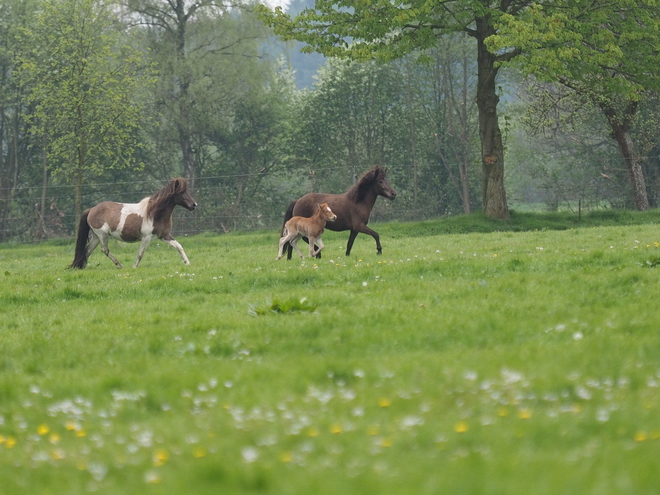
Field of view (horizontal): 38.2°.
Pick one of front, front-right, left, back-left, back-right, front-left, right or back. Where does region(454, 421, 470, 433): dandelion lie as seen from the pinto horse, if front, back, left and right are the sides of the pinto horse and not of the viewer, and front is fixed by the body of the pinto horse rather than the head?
right

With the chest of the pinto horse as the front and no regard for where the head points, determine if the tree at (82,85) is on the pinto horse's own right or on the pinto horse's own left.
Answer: on the pinto horse's own left

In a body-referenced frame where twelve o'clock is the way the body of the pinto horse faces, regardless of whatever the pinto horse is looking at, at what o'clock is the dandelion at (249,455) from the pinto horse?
The dandelion is roughly at 3 o'clock from the pinto horse.

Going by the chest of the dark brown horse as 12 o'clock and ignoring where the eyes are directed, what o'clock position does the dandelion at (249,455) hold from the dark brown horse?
The dandelion is roughly at 3 o'clock from the dark brown horse.

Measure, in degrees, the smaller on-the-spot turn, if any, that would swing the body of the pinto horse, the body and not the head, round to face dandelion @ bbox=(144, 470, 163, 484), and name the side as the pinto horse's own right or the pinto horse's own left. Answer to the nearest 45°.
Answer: approximately 90° to the pinto horse's own right

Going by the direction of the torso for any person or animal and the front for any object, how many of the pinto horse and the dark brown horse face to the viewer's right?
2

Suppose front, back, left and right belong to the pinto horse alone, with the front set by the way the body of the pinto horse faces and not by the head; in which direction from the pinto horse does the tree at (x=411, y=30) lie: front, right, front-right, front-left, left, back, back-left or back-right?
front-left

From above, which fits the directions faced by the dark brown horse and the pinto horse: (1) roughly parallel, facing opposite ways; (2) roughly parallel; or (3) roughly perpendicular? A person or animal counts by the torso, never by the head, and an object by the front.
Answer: roughly parallel

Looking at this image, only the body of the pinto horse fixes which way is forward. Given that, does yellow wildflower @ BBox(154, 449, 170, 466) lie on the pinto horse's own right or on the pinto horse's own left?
on the pinto horse's own right

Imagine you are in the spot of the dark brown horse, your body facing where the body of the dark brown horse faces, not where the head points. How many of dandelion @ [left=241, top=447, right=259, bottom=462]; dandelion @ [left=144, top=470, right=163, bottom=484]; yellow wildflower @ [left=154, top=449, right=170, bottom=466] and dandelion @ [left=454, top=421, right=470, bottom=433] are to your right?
4

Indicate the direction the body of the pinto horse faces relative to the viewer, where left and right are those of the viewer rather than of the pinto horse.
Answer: facing to the right of the viewer

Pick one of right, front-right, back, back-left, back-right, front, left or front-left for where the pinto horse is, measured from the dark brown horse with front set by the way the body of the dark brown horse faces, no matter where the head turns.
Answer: back

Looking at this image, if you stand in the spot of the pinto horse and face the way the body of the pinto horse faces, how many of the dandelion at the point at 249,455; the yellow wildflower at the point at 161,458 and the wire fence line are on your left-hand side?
1

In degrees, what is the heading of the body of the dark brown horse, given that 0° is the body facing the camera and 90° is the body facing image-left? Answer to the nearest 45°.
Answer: approximately 270°

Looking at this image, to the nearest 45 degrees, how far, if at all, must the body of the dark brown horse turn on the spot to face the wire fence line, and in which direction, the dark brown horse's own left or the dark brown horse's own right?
approximately 90° to the dark brown horse's own left
